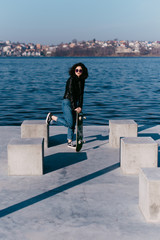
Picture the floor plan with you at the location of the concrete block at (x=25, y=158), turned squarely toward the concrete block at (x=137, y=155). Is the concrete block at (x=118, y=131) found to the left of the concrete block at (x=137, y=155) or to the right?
left

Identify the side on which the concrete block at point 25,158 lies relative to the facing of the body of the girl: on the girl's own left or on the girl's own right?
on the girl's own right

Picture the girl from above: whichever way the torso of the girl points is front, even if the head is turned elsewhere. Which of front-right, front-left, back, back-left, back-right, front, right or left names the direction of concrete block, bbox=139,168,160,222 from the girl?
front-right

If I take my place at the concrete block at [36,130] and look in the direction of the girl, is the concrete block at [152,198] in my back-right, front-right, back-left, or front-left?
front-right

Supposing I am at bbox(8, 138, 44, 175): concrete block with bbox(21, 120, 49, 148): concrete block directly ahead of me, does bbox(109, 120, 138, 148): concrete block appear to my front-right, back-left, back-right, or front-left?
front-right

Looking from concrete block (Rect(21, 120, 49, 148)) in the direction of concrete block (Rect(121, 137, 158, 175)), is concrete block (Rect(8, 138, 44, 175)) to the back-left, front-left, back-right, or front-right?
front-right

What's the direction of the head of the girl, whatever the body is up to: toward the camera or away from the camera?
toward the camera

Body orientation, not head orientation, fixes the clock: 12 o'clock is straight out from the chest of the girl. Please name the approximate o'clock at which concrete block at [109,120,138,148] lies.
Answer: The concrete block is roughly at 10 o'clock from the girl.

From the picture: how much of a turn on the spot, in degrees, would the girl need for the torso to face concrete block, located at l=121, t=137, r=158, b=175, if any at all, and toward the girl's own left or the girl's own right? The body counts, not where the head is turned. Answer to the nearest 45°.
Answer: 0° — they already face it

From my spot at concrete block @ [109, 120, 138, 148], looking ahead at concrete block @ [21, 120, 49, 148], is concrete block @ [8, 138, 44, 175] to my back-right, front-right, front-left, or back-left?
front-left
